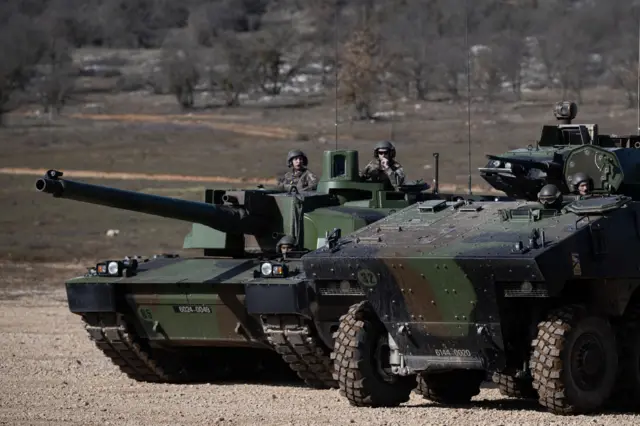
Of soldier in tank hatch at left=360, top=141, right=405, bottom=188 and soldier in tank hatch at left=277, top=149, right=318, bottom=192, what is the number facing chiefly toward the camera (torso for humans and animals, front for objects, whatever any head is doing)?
2

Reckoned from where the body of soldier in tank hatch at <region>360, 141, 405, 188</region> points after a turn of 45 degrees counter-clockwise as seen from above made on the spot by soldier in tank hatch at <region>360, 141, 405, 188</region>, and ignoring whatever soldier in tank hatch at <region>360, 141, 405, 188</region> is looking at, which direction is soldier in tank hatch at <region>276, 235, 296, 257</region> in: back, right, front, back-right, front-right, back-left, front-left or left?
right

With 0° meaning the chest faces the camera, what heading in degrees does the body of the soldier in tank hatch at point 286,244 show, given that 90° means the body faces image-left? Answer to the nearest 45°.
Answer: approximately 45°

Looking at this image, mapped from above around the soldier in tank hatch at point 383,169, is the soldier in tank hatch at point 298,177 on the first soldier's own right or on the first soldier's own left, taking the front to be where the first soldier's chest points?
on the first soldier's own right

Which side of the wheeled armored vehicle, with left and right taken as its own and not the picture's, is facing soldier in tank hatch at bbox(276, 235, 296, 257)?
right

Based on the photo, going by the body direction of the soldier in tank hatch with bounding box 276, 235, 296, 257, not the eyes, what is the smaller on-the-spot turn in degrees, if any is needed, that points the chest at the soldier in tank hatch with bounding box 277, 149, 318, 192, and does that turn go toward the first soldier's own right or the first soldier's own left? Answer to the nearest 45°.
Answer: approximately 135° to the first soldier's own right
